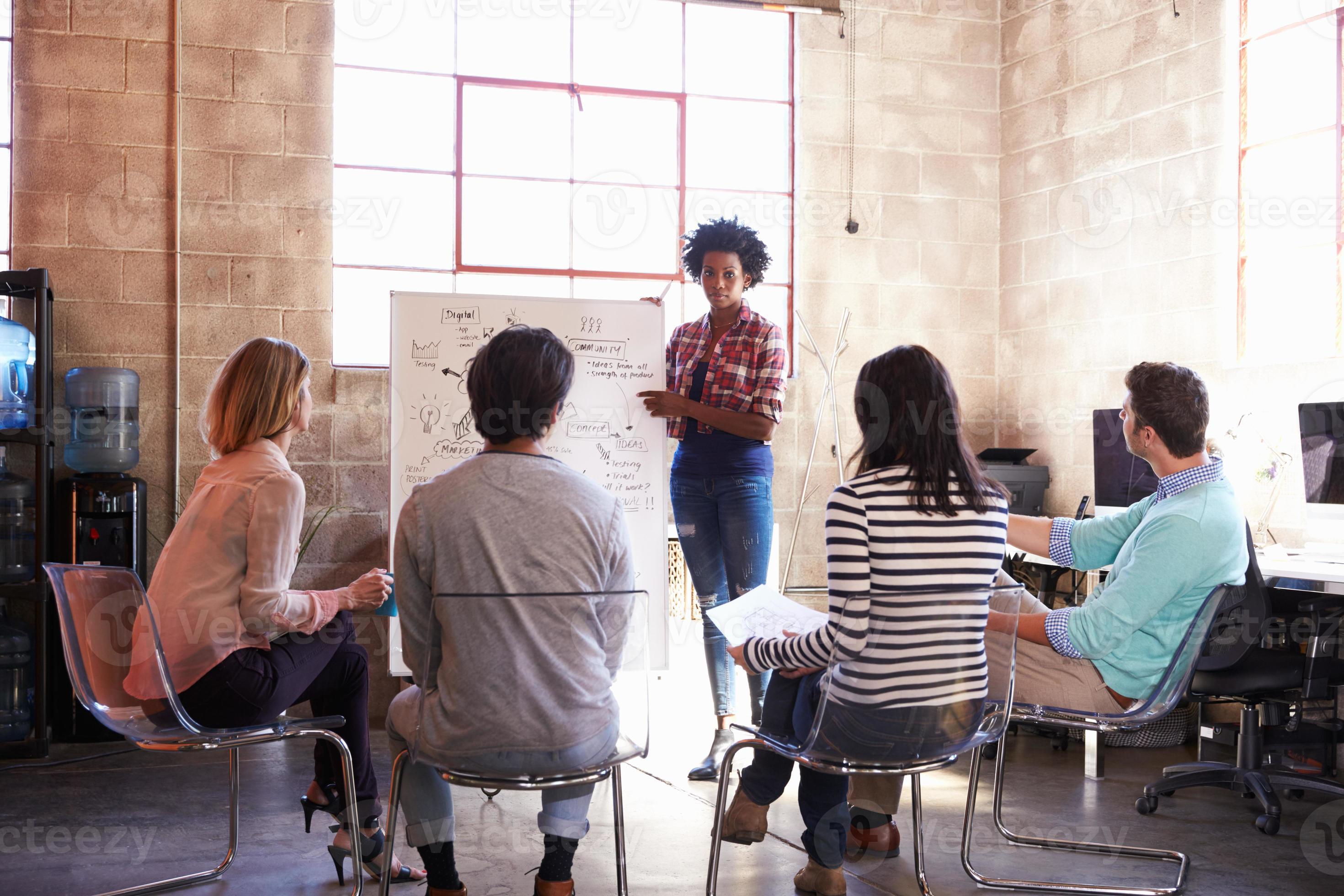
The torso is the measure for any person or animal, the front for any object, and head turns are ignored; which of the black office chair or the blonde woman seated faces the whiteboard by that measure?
the blonde woman seated

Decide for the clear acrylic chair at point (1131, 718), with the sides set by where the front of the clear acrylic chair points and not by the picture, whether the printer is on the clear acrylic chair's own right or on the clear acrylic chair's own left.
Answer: on the clear acrylic chair's own right

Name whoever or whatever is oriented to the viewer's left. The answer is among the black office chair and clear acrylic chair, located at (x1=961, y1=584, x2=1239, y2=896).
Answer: the clear acrylic chair

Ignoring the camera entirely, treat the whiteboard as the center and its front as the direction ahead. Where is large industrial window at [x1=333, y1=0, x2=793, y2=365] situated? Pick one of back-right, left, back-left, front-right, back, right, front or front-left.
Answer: back

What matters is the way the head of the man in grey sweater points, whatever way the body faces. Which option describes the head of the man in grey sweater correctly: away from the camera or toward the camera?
away from the camera

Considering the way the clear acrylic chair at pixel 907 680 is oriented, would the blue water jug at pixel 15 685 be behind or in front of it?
in front

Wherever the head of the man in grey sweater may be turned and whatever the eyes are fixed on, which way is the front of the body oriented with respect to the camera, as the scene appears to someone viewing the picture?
away from the camera

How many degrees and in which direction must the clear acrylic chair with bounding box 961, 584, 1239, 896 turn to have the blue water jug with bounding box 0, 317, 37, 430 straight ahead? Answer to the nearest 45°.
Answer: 0° — it already faces it

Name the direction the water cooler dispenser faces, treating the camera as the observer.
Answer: facing the viewer

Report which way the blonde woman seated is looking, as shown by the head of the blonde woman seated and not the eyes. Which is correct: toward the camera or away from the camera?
away from the camera

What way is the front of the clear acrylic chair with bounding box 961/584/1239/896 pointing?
to the viewer's left

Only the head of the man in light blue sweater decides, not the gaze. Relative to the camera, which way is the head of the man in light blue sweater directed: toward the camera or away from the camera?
away from the camera

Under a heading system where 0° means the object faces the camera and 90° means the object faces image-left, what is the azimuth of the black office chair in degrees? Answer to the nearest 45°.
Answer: approximately 225°

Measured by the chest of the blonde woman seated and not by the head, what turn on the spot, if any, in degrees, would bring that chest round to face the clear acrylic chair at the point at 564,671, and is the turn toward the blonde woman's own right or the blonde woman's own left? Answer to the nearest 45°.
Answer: approximately 90° to the blonde woman's own right

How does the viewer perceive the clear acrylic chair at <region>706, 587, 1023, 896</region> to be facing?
facing away from the viewer and to the left of the viewer

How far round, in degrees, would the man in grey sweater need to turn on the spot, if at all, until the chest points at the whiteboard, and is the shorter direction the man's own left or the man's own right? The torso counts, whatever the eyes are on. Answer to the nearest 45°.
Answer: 0° — they already face it
